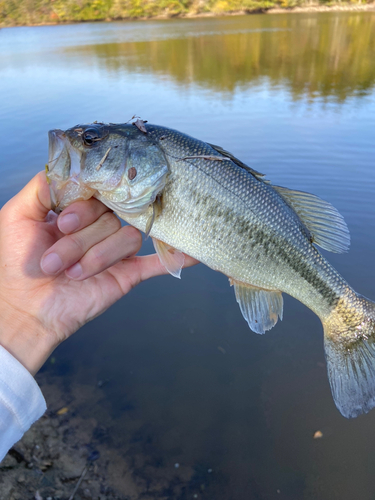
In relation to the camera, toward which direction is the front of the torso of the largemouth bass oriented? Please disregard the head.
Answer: to the viewer's left
